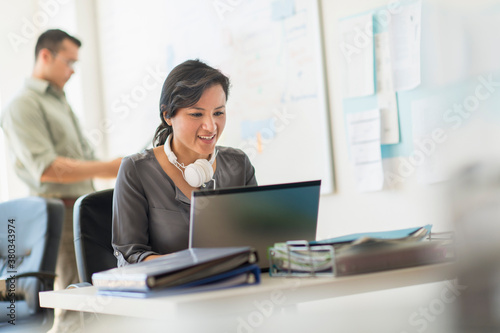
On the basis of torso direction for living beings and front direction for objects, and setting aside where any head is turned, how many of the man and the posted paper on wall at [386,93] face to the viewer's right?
1

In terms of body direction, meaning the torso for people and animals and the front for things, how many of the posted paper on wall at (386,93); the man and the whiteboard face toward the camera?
2

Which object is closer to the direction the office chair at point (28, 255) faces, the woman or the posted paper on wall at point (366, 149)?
the woman

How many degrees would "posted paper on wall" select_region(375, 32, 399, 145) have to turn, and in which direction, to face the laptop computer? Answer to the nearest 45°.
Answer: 0° — it already faces it

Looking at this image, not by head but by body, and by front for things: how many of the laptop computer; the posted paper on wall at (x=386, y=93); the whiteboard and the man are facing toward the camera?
2

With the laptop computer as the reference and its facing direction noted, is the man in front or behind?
in front

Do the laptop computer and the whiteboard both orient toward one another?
yes

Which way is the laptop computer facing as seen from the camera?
away from the camera

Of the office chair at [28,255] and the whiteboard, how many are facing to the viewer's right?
0

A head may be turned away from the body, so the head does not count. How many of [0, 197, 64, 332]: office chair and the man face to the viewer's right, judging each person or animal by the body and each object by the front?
1

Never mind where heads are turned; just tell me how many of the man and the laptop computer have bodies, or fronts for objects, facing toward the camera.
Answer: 0

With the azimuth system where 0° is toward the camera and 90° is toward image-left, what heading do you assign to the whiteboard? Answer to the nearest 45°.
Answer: approximately 0°

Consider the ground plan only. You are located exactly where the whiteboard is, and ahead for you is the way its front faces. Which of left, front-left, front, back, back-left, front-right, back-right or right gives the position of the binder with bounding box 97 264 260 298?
front

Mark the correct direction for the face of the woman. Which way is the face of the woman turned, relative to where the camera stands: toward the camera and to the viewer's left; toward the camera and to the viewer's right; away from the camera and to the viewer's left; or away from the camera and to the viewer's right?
toward the camera and to the viewer's right

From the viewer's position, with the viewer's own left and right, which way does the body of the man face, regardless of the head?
facing to the right of the viewer

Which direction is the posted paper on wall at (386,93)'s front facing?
toward the camera
